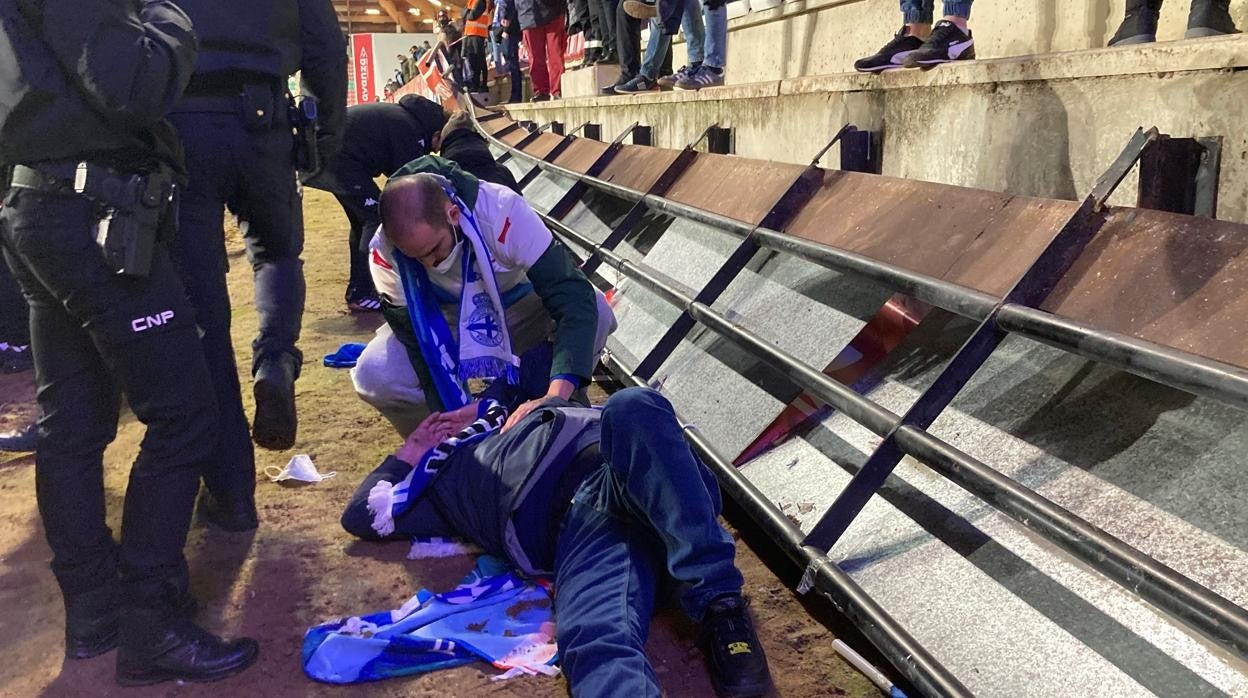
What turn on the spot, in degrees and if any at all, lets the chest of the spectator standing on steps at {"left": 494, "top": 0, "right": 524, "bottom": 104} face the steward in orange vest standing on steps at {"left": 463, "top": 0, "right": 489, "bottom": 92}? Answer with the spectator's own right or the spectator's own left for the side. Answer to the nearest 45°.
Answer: approximately 135° to the spectator's own right

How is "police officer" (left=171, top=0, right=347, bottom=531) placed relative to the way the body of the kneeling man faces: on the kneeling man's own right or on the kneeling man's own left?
on the kneeling man's own right

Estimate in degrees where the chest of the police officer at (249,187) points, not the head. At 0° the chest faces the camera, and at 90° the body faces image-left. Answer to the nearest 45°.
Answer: approximately 180°

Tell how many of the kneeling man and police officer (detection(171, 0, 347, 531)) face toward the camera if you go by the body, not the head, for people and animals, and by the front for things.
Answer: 1

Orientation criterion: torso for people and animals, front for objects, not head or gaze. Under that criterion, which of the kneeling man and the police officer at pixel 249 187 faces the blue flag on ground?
the kneeling man

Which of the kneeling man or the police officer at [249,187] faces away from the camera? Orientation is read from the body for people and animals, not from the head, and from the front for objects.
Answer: the police officer

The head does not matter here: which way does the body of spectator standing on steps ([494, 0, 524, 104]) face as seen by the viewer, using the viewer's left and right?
facing the viewer and to the left of the viewer

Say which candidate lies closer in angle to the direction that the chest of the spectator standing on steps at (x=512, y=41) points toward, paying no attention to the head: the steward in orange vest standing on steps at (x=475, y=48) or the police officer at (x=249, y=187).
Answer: the police officer

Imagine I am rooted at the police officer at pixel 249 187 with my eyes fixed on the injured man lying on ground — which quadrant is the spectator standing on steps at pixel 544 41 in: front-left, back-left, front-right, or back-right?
back-left

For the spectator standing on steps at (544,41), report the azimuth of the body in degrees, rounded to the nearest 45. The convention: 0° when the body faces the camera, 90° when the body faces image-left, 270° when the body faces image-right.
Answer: approximately 45°

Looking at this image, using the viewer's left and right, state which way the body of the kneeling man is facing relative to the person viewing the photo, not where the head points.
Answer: facing the viewer

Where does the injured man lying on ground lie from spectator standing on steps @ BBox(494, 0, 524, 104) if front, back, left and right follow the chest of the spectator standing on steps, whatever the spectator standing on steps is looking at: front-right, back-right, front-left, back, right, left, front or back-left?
front-left

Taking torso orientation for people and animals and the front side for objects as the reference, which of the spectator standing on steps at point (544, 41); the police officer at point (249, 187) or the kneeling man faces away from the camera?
the police officer
